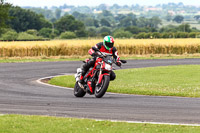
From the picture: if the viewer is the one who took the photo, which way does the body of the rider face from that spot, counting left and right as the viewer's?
facing the viewer and to the right of the viewer
